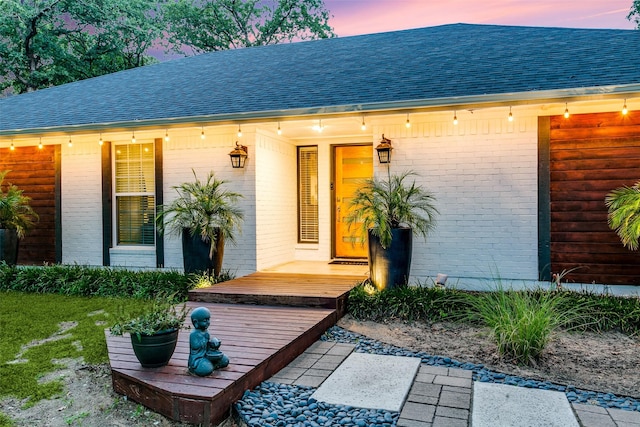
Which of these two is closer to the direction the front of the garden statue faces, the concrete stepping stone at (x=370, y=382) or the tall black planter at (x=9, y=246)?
the concrete stepping stone

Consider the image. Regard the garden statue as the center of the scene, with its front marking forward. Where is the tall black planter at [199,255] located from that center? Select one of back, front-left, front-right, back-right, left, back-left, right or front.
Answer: back-left

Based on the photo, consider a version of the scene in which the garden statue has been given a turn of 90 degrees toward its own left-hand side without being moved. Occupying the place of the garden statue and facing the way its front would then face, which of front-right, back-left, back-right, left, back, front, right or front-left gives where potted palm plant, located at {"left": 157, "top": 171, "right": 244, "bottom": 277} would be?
front-left

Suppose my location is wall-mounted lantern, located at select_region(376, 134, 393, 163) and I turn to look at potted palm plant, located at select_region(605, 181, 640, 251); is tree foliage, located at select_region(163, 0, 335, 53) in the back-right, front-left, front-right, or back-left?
back-left

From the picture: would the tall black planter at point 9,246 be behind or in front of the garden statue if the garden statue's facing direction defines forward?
behind

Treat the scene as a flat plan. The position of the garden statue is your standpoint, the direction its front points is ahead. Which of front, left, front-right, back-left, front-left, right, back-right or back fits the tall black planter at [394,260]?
left

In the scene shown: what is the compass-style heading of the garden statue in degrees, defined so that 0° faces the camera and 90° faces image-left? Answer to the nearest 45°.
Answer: approximately 315°

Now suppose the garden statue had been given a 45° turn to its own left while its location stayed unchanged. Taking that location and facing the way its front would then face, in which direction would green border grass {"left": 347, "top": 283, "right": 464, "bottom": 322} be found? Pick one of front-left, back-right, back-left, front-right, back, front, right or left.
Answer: front-left

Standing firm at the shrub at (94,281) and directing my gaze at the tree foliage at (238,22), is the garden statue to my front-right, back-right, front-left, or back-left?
back-right

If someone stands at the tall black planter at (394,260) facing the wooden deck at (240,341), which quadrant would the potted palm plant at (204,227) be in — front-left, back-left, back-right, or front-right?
front-right

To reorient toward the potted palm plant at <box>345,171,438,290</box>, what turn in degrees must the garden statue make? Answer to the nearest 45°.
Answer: approximately 90° to its left

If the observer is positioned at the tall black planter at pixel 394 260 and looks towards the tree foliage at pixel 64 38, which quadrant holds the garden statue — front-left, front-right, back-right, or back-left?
back-left

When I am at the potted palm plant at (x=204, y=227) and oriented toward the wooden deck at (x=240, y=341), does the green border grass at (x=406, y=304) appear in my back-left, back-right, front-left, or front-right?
front-left

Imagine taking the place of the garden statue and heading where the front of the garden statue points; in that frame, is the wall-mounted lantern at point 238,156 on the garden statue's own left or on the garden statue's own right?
on the garden statue's own left

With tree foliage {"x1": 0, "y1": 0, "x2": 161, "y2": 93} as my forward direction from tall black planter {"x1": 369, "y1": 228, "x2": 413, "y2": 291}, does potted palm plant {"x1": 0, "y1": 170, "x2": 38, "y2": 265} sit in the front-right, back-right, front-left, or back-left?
front-left
